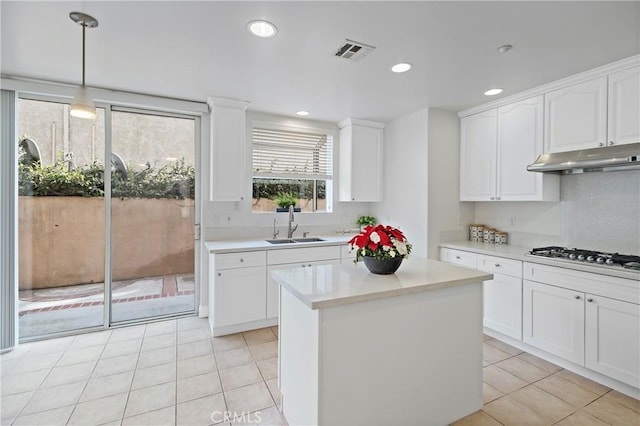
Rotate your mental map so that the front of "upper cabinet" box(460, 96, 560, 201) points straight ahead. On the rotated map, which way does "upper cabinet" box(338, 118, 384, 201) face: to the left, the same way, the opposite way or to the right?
to the left

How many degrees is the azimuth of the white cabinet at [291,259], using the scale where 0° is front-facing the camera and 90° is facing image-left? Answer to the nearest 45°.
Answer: approximately 0°

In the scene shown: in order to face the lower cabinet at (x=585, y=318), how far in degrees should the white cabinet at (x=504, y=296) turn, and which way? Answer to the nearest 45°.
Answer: approximately 90° to its left

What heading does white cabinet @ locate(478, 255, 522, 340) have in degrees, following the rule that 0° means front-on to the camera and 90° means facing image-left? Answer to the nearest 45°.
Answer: approximately 45°

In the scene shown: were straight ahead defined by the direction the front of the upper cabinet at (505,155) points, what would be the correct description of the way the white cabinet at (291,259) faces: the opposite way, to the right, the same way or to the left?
to the left

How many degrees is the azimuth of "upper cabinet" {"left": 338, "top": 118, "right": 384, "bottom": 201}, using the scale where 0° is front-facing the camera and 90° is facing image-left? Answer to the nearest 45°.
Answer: approximately 315°

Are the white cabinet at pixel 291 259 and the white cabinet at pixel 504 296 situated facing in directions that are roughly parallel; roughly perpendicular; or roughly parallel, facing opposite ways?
roughly perpendicular
